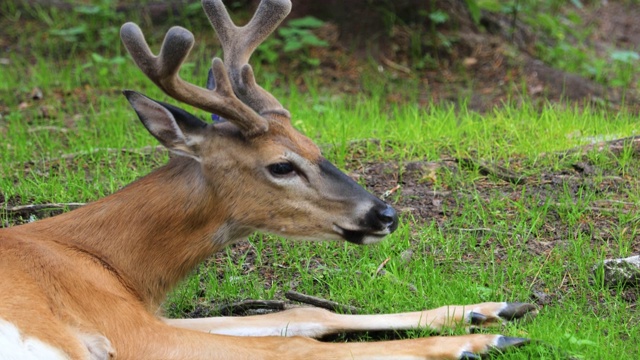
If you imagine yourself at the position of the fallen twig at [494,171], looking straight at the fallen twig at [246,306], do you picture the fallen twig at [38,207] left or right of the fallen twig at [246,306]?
right

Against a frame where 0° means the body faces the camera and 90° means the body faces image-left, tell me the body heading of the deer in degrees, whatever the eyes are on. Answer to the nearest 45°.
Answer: approximately 270°

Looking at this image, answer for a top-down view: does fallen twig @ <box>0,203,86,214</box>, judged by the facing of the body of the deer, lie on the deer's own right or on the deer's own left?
on the deer's own left

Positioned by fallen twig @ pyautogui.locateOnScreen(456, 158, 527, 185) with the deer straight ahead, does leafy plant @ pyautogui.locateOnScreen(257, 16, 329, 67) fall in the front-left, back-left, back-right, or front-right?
back-right

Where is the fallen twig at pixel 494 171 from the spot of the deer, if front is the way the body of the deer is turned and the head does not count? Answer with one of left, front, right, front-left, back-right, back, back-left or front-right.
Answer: front-left

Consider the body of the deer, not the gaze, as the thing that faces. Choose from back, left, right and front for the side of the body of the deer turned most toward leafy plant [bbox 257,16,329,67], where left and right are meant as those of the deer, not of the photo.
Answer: left

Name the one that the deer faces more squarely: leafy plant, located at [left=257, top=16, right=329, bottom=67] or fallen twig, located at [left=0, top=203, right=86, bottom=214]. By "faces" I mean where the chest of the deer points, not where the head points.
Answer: the leafy plant
